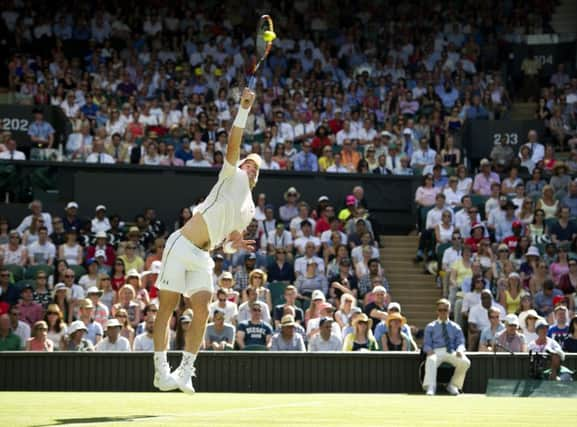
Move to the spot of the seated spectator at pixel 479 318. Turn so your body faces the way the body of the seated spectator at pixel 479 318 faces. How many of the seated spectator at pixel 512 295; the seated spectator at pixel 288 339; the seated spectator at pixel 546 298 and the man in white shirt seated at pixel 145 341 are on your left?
2

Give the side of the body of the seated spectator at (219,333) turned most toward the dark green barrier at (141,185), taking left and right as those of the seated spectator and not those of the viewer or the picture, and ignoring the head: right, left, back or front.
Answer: back

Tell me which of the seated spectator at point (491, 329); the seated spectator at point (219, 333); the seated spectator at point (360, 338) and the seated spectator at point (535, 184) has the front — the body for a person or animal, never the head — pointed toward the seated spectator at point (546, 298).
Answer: the seated spectator at point (535, 184)

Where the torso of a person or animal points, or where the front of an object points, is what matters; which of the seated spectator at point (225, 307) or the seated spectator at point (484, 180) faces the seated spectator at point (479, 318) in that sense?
the seated spectator at point (484, 180)
